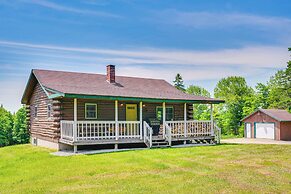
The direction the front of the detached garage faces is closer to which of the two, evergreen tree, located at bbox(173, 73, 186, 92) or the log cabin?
the log cabin

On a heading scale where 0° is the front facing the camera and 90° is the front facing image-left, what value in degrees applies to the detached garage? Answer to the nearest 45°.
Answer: approximately 45°

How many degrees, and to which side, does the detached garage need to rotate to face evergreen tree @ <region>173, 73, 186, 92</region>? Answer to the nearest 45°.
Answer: approximately 90° to its right

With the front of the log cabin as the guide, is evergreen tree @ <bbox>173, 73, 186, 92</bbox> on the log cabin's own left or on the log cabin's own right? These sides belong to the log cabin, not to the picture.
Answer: on the log cabin's own left

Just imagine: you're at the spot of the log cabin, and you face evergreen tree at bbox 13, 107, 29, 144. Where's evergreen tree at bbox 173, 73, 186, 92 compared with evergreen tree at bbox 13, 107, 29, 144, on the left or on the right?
right
